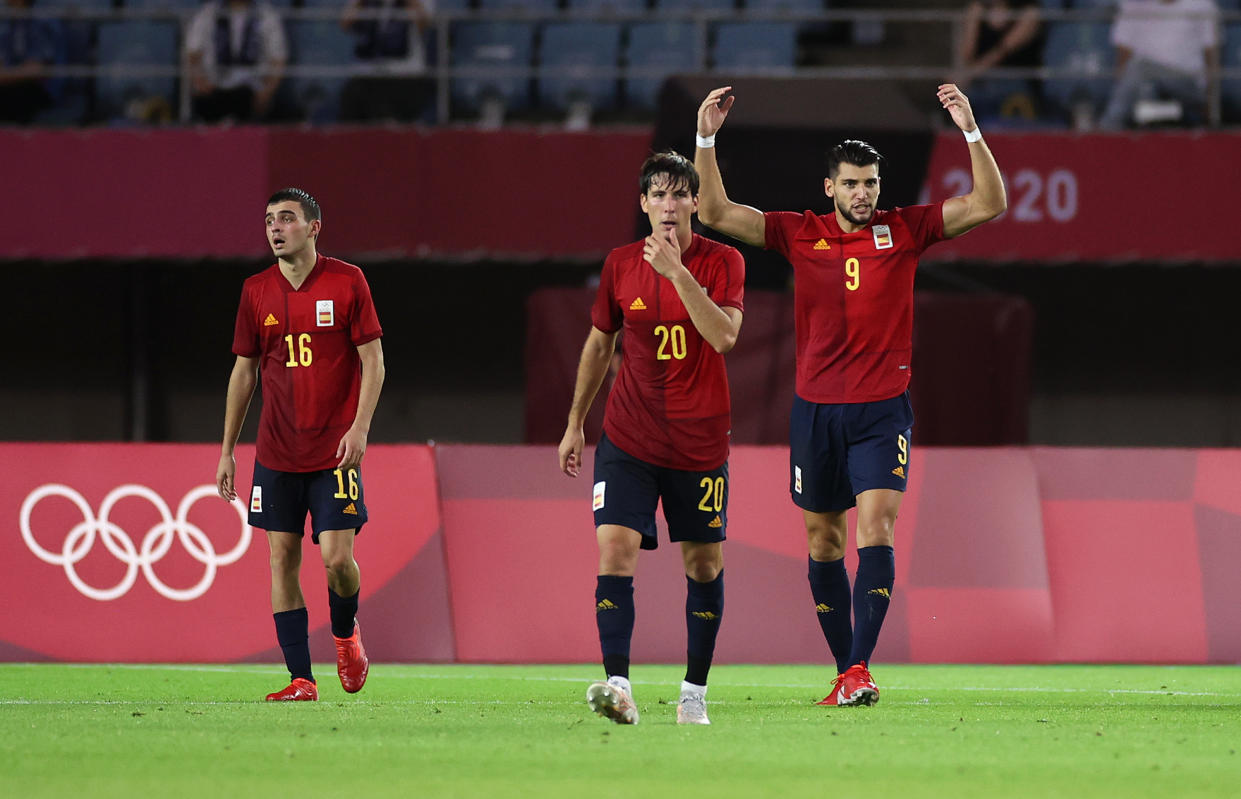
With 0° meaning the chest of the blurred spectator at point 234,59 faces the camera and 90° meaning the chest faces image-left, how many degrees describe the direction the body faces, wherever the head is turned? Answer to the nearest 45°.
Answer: approximately 0°

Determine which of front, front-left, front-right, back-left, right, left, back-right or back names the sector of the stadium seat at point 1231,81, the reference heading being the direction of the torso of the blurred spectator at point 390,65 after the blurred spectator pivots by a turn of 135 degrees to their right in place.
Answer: back-right

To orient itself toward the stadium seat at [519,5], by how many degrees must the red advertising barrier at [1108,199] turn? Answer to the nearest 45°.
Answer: approximately 90° to its right

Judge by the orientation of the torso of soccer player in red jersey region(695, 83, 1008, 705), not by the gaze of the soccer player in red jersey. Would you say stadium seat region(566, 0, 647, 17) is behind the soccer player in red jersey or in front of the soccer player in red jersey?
behind

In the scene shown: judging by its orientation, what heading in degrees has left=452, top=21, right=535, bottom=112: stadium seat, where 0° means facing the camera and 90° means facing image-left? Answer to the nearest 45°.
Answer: approximately 0°
